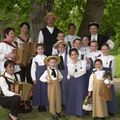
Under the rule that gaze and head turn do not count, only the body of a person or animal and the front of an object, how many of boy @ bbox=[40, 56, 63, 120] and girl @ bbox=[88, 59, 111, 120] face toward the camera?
2

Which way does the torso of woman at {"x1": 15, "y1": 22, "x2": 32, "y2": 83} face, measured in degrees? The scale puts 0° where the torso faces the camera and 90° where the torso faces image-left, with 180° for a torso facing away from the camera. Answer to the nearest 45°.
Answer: approximately 0°

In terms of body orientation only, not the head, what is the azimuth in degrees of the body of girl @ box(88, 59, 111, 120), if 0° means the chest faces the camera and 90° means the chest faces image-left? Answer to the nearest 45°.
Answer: approximately 0°

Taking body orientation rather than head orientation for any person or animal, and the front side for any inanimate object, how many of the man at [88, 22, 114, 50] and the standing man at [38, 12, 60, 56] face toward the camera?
2
